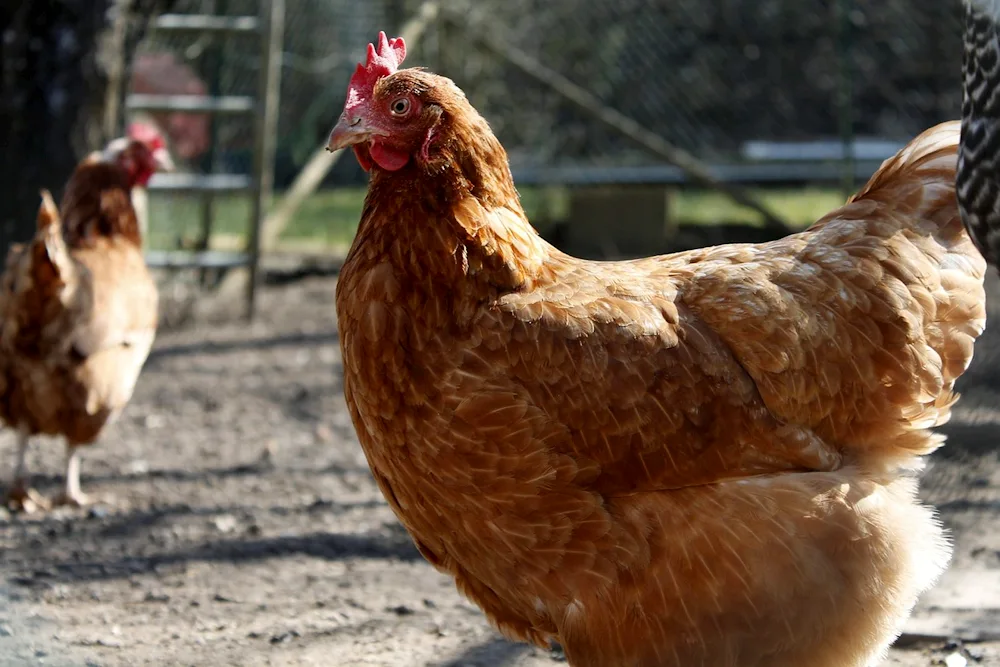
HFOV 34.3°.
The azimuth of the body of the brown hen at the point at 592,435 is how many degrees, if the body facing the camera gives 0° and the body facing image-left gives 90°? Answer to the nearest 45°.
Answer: approximately 90°

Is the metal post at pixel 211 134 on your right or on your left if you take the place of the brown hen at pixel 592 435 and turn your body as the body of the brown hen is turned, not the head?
on your right

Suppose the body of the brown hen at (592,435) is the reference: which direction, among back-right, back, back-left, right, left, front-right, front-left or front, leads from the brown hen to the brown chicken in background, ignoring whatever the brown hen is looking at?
front-right

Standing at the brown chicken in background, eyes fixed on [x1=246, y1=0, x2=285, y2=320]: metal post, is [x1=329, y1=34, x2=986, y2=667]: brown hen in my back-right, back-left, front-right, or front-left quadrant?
back-right

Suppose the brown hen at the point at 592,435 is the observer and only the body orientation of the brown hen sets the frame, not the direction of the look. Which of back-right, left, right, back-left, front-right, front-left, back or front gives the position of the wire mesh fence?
right

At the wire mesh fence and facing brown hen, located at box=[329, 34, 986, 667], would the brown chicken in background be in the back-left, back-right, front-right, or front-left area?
front-right
